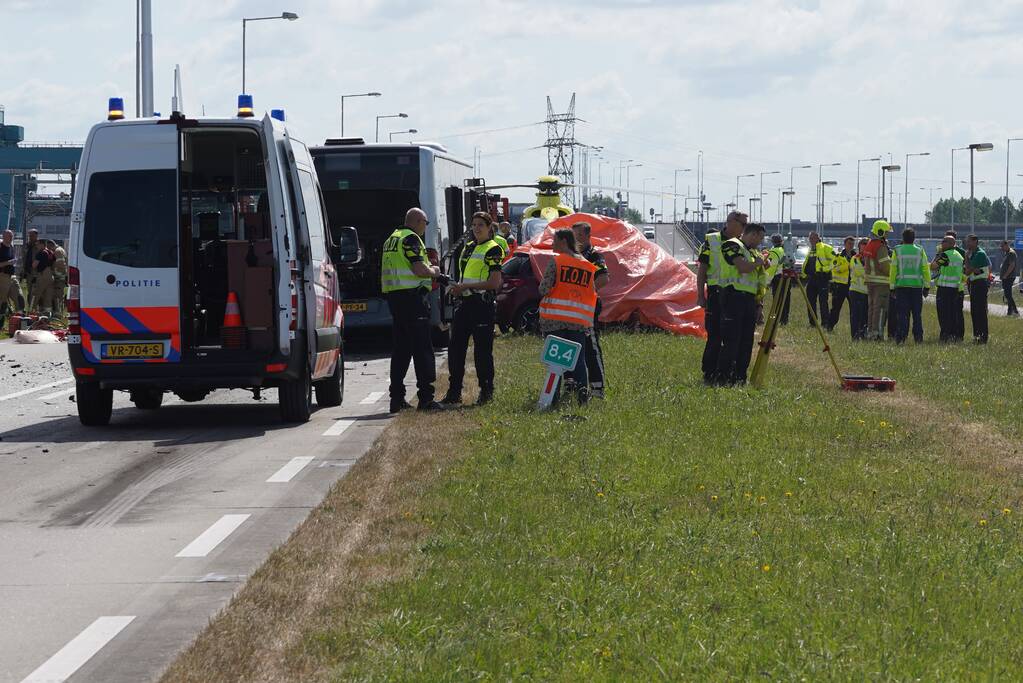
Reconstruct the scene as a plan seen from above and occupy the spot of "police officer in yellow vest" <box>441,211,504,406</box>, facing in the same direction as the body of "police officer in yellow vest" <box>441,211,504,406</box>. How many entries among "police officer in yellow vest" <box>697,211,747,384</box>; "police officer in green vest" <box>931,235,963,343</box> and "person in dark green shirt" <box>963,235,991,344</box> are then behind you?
3

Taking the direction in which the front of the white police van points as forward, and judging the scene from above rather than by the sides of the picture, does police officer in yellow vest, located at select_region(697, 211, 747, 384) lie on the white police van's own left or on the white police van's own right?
on the white police van's own right

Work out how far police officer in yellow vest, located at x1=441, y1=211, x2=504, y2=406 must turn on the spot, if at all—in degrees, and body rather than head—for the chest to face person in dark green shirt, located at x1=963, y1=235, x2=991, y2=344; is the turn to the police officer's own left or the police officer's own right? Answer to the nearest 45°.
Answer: approximately 180°

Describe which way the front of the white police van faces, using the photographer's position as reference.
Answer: facing away from the viewer

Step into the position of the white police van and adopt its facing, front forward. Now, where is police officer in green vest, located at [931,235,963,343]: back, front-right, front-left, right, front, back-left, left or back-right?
front-right

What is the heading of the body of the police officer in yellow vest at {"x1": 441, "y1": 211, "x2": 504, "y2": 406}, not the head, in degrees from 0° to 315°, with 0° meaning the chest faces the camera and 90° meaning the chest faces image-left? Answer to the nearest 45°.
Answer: approximately 45°

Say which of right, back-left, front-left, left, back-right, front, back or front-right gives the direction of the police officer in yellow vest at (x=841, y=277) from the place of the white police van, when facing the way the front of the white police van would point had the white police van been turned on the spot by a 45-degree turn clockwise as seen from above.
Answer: front

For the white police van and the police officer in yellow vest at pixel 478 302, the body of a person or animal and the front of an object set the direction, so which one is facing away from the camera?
the white police van

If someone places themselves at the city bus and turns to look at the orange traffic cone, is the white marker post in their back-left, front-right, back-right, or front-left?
front-left

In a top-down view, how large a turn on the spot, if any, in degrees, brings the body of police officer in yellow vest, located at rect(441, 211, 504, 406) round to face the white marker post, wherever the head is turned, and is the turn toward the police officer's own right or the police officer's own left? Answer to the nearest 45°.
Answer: approximately 90° to the police officer's own left

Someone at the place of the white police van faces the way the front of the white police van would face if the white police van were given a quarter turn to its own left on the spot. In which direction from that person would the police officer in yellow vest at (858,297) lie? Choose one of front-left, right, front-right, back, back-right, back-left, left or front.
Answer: back-right

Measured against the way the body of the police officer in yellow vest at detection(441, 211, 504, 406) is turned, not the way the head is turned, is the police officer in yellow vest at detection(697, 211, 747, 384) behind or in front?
behind

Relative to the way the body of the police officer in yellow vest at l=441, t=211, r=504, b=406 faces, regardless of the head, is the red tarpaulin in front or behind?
behind

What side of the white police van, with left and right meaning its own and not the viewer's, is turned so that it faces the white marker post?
right

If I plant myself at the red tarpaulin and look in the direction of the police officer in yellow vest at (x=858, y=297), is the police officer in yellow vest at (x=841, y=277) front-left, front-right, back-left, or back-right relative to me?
front-left

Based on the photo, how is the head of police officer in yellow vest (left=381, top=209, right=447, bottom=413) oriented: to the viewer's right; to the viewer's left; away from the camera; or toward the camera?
to the viewer's right

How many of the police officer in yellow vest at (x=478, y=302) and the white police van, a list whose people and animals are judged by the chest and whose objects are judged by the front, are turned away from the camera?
1
